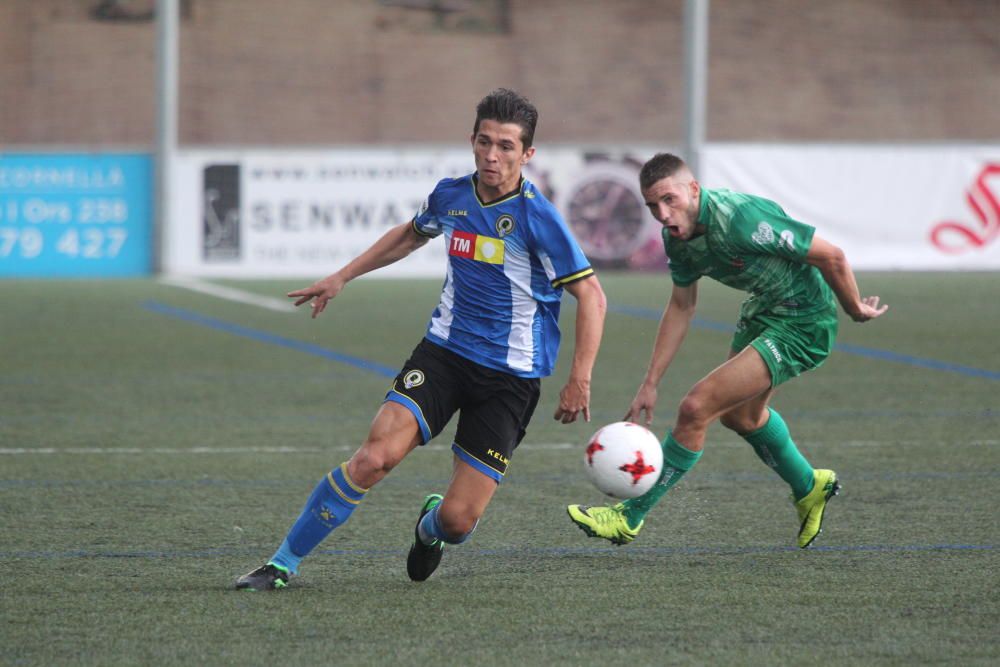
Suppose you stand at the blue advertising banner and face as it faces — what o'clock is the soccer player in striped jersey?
The soccer player in striped jersey is roughly at 12 o'clock from the blue advertising banner.

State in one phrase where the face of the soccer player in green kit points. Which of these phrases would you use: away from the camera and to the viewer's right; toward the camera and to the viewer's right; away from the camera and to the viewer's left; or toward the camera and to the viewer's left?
toward the camera and to the viewer's left

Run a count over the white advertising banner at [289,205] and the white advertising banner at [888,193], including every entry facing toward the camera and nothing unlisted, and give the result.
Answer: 2

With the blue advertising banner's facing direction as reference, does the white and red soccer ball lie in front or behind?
in front

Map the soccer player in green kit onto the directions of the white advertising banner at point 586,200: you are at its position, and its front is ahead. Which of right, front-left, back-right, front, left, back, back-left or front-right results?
front

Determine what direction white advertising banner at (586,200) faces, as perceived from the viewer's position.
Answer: facing the viewer

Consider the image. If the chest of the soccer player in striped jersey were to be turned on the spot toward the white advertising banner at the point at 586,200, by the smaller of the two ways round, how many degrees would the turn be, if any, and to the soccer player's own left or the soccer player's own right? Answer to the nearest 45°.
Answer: approximately 135° to the soccer player's own right

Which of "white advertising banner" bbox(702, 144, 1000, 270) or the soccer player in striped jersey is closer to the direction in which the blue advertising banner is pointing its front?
the soccer player in striped jersey

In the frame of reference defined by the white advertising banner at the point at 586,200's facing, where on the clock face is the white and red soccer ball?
The white and red soccer ball is roughly at 12 o'clock from the white advertising banner.

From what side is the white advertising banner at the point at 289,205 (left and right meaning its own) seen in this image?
front

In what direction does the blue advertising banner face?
toward the camera

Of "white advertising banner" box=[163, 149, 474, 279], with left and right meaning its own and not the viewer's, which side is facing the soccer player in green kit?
front
